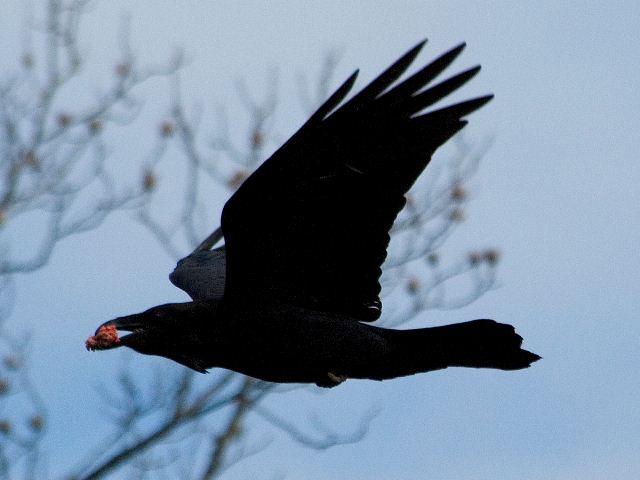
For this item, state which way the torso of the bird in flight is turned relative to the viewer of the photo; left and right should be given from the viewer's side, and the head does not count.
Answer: facing to the left of the viewer
